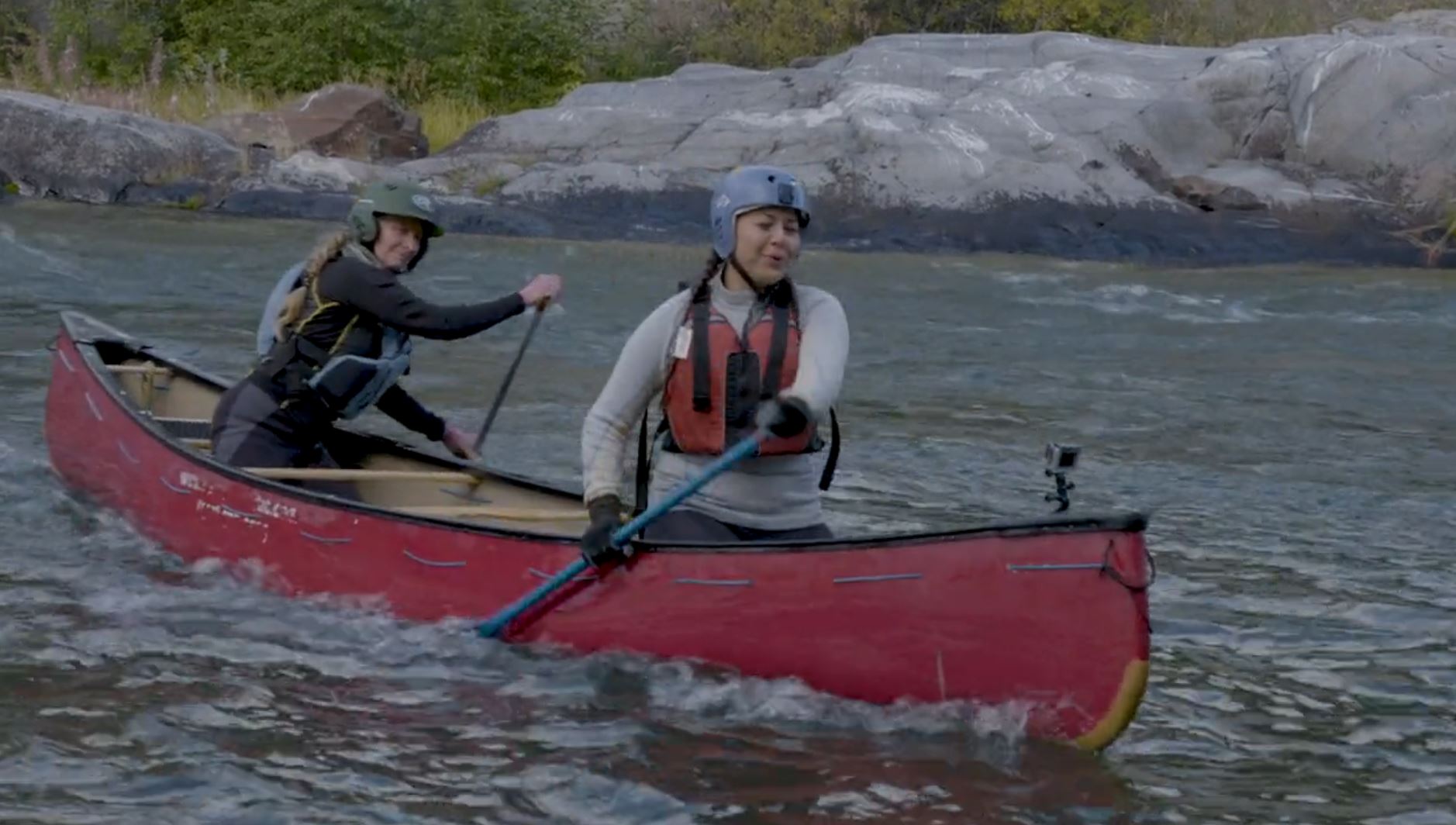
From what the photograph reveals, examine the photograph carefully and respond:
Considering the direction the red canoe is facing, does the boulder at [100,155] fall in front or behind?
behind

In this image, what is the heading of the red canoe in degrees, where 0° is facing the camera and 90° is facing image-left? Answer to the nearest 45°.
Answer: approximately 315°

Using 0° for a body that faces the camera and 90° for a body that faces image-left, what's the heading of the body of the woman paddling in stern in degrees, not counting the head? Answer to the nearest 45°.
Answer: approximately 270°

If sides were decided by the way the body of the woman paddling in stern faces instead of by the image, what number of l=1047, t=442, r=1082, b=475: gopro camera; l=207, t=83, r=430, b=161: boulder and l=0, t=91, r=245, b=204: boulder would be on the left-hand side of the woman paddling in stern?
2

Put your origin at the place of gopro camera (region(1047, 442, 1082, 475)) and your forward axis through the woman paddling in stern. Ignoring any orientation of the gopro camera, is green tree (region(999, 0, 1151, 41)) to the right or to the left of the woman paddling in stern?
right

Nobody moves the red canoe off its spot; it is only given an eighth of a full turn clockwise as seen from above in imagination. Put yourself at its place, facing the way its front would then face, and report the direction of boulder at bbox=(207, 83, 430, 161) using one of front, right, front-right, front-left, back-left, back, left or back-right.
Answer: back

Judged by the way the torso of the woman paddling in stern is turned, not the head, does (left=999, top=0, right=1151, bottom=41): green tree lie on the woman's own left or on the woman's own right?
on the woman's own left

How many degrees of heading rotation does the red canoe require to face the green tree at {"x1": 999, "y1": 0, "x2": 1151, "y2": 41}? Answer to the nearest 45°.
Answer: approximately 135° to its left

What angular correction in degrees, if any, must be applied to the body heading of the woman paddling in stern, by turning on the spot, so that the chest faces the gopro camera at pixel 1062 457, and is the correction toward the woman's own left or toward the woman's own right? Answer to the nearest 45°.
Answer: approximately 45° to the woman's own right
